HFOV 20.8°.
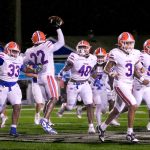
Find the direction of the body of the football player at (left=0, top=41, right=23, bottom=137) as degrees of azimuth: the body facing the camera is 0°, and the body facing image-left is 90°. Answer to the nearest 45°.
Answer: approximately 315°

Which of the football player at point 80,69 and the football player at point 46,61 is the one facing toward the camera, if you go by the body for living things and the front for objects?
the football player at point 80,69

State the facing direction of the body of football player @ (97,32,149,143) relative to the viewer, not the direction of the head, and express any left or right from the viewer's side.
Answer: facing the viewer and to the right of the viewer

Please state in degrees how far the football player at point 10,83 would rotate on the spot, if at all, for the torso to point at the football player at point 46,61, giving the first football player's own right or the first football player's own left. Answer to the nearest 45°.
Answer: approximately 90° to the first football player's own left

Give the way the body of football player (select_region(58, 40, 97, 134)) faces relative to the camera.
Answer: toward the camera

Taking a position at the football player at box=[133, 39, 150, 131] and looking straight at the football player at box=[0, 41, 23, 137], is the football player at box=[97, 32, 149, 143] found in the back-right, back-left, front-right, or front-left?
front-left

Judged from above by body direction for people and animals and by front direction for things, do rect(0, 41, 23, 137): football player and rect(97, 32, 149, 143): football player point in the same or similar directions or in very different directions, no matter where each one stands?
same or similar directions

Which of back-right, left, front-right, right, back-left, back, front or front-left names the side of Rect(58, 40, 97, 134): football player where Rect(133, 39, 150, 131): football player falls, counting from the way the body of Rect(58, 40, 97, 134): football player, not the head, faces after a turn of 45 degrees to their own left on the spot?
front-left
